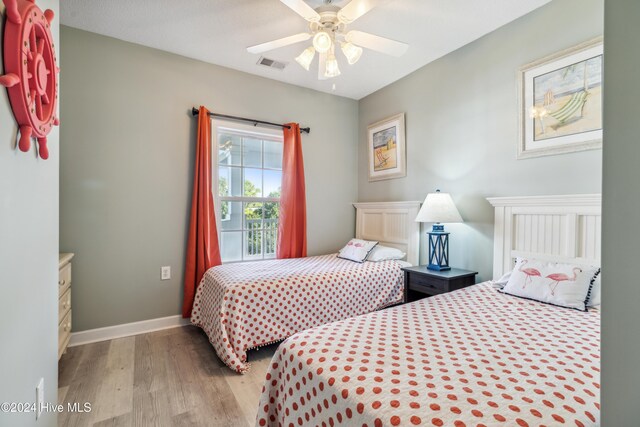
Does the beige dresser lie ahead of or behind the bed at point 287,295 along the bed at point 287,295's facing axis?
ahead

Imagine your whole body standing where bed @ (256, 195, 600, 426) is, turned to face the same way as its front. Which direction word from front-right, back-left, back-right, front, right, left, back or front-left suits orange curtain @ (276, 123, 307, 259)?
right

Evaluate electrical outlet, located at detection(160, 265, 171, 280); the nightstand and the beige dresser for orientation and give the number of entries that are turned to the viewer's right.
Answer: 1

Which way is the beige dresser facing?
to the viewer's right

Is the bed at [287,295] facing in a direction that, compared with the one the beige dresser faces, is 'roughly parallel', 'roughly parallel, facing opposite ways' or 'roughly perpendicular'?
roughly parallel, facing opposite ways

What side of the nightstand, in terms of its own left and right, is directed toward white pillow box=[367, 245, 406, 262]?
right

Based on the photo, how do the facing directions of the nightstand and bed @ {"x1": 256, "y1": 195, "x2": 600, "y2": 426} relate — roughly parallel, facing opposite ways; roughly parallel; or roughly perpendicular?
roughly parallel

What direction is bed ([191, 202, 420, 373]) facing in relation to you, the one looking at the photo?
facing the viewer and to the left of the viewer

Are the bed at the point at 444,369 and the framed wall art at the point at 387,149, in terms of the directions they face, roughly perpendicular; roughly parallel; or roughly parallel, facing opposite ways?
roughly parallel

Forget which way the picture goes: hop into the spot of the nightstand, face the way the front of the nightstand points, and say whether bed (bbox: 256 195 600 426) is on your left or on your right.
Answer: on your left

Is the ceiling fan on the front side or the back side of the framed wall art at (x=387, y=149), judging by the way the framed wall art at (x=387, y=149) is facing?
on the front side

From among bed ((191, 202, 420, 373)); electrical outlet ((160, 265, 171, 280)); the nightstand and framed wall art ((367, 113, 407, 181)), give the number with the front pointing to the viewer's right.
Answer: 0

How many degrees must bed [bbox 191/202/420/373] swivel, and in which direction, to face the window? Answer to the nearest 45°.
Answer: approximately 90° to its right

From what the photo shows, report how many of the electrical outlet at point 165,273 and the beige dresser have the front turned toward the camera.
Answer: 1

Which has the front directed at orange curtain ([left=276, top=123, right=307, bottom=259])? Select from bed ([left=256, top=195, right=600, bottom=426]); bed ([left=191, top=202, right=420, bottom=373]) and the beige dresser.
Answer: the beige dresser

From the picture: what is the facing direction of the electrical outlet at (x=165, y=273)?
toward the camera

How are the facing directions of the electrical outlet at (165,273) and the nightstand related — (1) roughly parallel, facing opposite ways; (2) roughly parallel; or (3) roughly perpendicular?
roughly perpendicular

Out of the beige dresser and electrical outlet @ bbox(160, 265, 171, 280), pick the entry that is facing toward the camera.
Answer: the electrical outlet

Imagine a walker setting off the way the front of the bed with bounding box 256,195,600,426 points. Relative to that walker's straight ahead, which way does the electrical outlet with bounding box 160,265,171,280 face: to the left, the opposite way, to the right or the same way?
to the left
